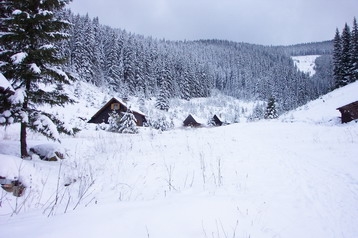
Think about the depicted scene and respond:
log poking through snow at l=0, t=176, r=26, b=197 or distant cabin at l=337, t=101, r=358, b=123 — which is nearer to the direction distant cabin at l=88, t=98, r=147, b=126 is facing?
the log poking through snow

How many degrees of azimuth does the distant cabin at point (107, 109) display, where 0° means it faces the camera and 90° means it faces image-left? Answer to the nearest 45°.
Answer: approximately 0°

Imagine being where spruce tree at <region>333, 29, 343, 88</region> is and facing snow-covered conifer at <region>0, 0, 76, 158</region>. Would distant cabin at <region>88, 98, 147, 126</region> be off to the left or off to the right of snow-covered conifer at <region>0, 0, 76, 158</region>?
right

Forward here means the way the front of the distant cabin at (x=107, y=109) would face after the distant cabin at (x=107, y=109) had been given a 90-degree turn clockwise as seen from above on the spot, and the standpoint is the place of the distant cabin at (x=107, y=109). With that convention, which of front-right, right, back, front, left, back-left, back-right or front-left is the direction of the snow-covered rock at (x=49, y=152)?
left

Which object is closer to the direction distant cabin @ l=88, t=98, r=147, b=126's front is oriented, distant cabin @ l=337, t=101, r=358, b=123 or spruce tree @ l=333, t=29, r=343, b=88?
the distant cabin

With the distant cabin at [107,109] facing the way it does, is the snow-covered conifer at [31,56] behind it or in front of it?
in front

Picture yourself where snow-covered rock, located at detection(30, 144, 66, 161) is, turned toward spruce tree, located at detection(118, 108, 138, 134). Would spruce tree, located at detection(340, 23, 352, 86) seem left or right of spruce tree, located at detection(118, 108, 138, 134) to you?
right

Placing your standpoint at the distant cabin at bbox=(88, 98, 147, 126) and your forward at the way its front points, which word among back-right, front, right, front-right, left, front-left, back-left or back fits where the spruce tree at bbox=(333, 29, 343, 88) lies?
left

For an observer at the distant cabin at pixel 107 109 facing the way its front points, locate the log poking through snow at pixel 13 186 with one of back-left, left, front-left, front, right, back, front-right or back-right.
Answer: front

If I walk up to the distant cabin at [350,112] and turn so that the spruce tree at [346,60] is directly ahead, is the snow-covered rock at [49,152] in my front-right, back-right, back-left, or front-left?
back-left

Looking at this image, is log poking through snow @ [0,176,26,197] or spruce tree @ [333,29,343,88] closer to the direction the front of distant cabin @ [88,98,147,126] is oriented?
the log poking through snow

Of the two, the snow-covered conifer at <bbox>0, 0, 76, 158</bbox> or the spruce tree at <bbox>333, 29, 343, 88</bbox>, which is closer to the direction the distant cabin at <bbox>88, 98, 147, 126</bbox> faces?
the snow-covered conifer
